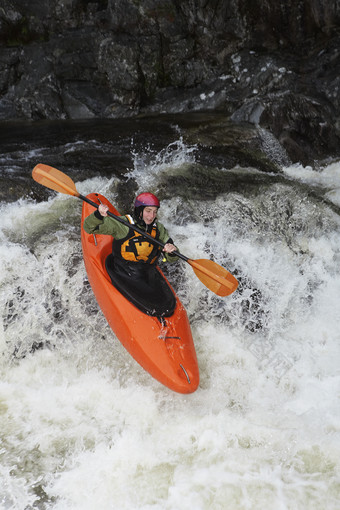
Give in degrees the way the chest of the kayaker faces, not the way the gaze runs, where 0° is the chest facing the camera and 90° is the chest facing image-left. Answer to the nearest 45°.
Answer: approximately 315°
